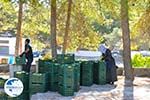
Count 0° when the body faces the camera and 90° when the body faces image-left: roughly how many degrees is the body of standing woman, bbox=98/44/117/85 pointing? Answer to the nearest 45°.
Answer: approximately 90°

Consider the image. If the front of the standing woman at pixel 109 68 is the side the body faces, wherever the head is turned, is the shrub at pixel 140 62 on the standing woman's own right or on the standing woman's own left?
on the standing woman's own right

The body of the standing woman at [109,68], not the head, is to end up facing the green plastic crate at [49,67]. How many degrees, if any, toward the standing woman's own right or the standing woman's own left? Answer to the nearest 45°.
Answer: approximately 45° to the standing woman's own left

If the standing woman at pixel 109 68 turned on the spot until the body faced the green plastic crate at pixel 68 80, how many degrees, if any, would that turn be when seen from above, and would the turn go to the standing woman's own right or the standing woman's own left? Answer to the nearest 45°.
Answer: approximately 45° to the standing woman's own left

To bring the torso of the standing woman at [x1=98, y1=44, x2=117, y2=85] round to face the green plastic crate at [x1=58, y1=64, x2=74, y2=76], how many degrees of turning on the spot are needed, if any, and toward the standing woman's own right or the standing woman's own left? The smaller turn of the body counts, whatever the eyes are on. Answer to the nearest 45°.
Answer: approximately 45° to the standing woman's own left

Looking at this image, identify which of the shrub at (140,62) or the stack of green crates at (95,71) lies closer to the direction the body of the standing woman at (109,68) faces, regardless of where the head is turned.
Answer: the stack of green crates
